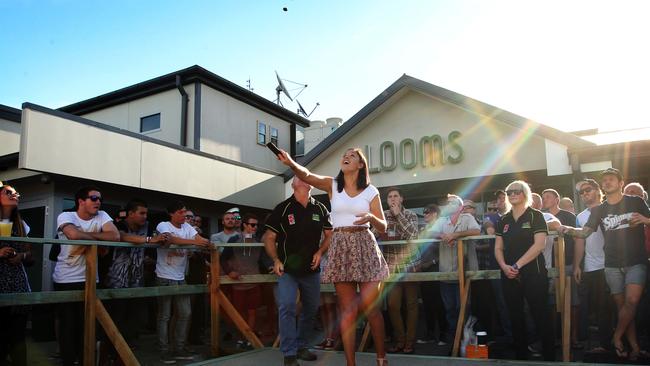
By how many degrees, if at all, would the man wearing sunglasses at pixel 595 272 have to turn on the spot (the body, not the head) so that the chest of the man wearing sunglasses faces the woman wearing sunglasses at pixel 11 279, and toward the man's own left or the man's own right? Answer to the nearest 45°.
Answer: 0° — they already face them

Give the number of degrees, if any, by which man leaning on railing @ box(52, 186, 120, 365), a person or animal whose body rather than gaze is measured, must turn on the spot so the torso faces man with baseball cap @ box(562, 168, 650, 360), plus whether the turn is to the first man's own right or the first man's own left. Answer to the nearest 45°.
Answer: approximately 45° to the first man's own left

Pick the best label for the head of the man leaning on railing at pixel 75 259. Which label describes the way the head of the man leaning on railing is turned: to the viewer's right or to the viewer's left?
to the viewer's right

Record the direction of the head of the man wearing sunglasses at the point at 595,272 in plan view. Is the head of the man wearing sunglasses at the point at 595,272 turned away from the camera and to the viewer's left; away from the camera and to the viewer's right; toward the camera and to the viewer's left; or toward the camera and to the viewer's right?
toward the camera and to the viewer's left

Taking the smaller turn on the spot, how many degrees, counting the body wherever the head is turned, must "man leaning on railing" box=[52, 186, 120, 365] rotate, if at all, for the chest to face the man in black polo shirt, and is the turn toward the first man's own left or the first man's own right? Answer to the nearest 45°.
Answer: approximately 45° to the first man's own left

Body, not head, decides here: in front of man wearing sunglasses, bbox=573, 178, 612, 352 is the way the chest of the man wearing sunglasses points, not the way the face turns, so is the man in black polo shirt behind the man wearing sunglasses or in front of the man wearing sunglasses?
in front

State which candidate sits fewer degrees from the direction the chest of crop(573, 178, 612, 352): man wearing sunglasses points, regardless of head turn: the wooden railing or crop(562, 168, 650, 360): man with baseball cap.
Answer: the wooden railing

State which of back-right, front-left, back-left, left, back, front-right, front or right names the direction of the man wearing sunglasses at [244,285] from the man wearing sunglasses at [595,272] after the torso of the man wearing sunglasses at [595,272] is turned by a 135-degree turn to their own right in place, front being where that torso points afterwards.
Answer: left

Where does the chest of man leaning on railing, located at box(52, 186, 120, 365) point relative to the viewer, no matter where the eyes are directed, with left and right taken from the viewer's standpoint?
facing the viewer and to the right of the viewer
